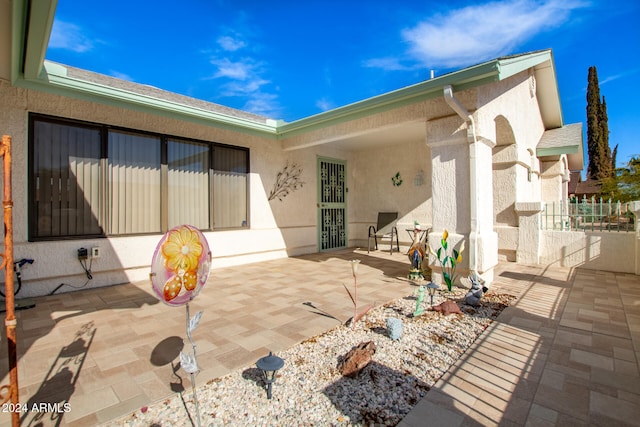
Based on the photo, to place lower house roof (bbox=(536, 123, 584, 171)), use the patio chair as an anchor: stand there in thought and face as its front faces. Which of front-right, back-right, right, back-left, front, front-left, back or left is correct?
back-left

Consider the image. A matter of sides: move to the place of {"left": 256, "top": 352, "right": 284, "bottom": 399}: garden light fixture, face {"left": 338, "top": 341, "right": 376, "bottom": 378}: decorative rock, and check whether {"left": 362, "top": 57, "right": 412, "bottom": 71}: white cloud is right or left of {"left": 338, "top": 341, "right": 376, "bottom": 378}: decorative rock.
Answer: left

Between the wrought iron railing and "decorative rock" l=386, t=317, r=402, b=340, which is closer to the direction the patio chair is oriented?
the decorative rock

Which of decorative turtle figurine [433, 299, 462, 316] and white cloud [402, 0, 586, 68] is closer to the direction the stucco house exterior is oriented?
the decorative turtle figurine

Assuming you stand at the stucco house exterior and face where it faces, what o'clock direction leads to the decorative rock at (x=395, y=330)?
The decorative rock is roughly at 12 o'clock from the stucco house exterior.

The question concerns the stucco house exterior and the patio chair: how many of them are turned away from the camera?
0

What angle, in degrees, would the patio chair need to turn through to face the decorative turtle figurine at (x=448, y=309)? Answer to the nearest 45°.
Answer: approximately 45° to its left

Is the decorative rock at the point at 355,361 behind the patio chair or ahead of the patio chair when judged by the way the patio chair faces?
ahead

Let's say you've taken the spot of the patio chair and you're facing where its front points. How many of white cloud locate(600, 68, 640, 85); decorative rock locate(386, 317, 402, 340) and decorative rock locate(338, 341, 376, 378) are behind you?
1

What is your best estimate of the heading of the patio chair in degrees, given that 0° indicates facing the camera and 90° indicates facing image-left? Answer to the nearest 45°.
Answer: approximately 45°

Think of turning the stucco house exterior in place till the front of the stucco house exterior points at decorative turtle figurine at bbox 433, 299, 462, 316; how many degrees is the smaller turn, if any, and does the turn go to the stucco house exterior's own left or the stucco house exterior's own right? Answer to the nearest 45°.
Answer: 0° — it already faces it
